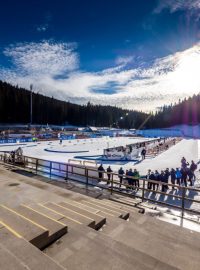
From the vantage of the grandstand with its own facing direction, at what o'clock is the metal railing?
The metal railing is roughly at 11 o'clock from the grandstand.

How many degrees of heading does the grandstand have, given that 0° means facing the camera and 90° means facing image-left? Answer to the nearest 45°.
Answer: approximately 225°
